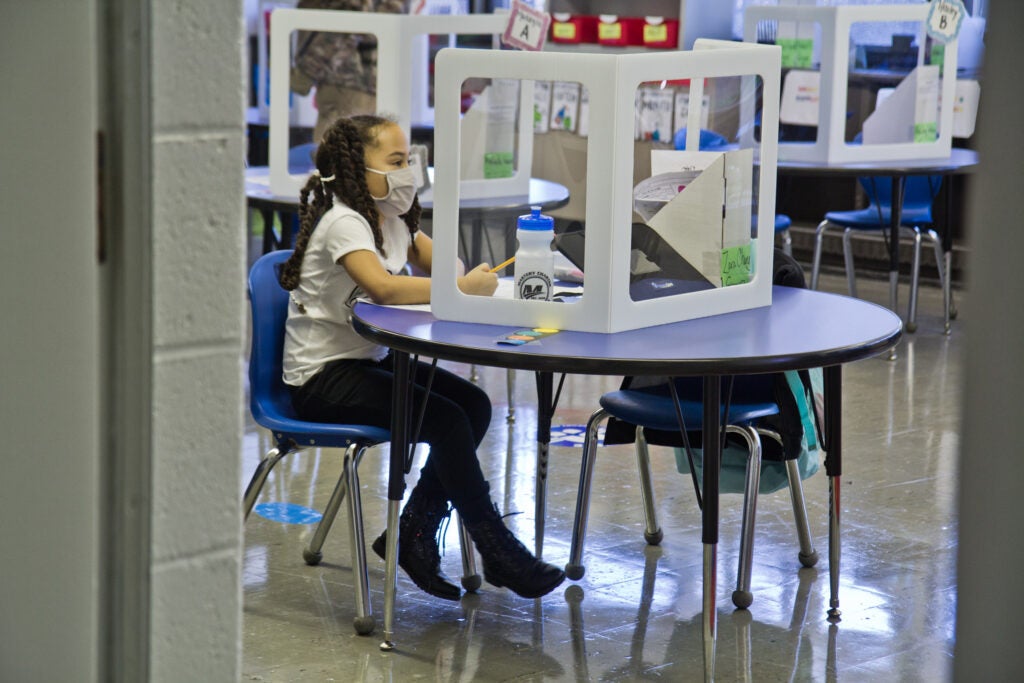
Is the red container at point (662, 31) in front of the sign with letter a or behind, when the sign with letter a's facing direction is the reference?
behind

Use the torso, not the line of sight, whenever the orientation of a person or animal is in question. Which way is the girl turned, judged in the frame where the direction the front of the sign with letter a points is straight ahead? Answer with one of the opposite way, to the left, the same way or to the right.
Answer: to the left

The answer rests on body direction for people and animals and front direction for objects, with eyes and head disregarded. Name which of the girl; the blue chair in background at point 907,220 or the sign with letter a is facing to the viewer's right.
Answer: the girl

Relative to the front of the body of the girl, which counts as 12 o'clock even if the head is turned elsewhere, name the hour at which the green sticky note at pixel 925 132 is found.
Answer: The green sticky note is roughly at 10 o'clock from the girl.

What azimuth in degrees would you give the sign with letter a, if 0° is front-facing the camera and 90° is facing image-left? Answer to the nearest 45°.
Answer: approximately 0°

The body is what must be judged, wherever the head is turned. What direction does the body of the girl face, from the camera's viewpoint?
to the viewer's right

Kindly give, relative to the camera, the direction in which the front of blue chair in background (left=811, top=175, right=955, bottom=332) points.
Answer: facing away from the viewer and to the left of the viewer

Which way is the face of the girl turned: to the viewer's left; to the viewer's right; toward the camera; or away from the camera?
to the viewer's right

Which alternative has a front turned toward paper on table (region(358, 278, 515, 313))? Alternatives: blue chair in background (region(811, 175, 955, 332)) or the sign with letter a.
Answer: the sign with letter a
